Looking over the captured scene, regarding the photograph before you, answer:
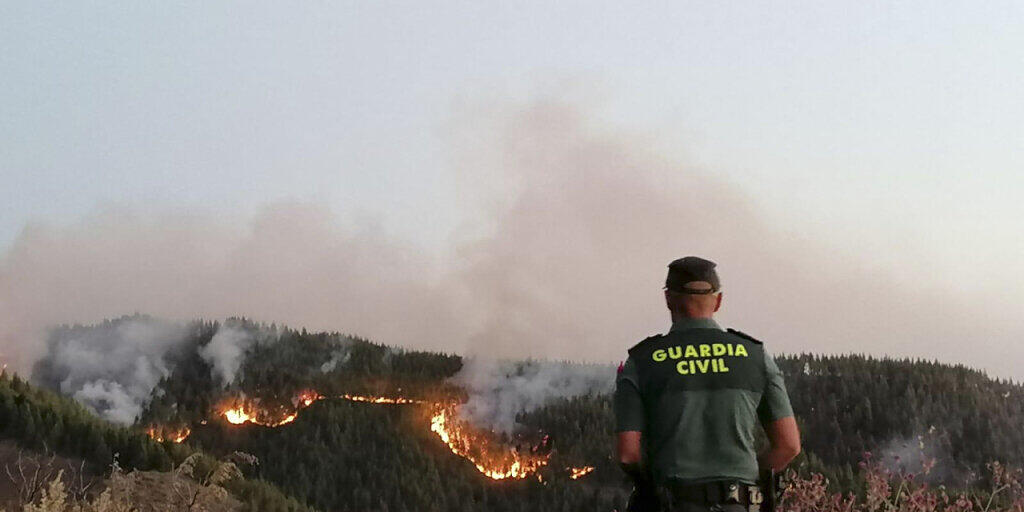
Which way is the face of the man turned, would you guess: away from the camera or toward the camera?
away from the camera

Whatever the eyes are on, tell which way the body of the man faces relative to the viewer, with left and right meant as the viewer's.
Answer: facing away from the viewer

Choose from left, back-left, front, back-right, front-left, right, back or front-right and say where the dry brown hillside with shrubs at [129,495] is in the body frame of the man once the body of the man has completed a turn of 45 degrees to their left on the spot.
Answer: front
